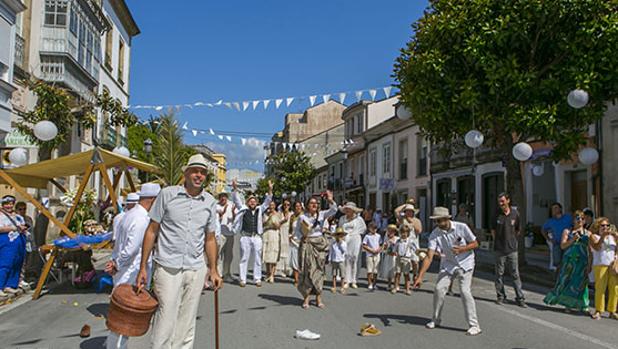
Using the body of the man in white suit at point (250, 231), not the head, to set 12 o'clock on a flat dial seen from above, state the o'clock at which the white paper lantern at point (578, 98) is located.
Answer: The white paper lantern is roughly at 9 o'clock from the man in white suit.

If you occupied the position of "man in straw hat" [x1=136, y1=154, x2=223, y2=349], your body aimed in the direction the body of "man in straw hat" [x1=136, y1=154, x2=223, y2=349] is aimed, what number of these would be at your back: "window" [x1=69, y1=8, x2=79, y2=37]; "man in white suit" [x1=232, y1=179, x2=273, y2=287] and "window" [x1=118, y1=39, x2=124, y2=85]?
3

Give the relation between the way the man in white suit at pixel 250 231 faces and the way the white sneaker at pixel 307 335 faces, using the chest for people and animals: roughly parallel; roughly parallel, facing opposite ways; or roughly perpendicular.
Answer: roughly perpendicular

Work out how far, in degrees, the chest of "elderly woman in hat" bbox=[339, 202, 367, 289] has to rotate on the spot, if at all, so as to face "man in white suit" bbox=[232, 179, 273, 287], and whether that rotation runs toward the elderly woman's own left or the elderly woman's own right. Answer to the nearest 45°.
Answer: approximately 90° to the elderly woman's own right

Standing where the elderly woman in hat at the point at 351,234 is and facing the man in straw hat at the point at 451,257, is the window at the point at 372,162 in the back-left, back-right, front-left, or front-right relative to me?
back-left

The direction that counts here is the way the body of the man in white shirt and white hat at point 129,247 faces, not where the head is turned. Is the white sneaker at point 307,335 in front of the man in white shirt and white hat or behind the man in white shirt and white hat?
in front

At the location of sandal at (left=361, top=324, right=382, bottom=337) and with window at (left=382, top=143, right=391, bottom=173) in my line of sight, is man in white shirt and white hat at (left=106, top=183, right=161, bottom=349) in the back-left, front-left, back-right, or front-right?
back-left

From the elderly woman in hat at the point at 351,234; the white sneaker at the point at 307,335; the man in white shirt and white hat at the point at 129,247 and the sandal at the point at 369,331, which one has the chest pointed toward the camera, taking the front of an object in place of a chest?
the elderly woman in hat

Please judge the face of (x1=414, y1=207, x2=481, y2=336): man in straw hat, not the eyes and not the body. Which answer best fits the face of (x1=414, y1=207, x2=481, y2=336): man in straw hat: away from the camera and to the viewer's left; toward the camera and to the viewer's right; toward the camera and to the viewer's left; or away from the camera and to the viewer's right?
toward the camera and to the viewer's left

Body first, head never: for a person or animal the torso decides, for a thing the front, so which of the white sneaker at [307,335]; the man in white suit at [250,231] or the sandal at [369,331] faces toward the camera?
the man in white suit

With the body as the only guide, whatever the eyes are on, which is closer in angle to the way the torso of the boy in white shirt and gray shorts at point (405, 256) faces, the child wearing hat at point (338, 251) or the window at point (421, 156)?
the child wearing hat

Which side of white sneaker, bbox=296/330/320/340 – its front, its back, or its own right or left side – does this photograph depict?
right
